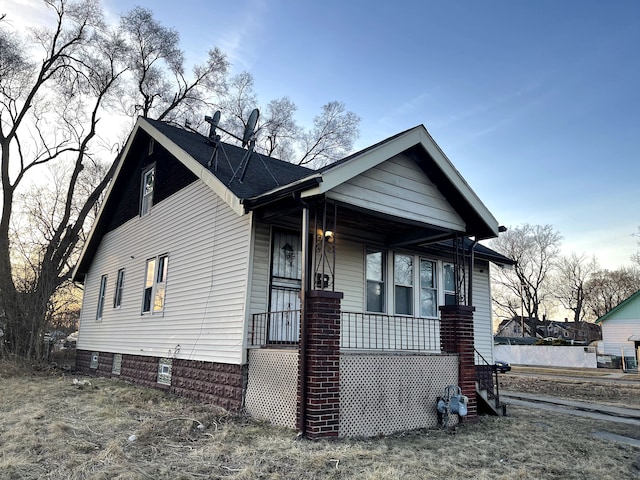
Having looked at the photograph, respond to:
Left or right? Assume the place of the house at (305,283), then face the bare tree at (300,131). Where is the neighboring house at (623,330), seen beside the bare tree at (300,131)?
right

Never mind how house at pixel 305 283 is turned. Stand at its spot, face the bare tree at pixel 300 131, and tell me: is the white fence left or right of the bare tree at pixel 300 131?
right

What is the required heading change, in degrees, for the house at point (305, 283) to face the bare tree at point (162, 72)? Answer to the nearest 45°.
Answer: approximately 180°

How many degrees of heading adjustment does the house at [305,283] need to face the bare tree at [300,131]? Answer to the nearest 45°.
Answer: approximately 135° to its left

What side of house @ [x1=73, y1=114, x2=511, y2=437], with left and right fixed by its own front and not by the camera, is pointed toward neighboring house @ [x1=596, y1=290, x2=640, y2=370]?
left

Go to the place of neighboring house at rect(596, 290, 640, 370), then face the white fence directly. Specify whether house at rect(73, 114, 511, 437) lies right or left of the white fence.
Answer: left

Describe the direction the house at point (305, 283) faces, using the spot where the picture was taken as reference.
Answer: facing the viewer and to the right of the viewer

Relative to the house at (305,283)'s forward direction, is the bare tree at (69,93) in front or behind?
behind
